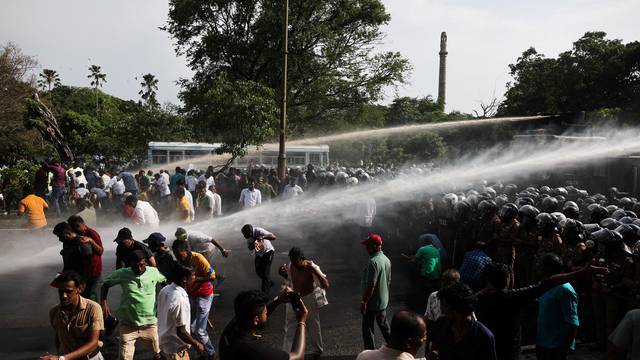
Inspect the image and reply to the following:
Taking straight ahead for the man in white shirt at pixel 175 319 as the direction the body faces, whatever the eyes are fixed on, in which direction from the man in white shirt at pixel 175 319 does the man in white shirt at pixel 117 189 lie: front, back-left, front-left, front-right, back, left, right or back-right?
left

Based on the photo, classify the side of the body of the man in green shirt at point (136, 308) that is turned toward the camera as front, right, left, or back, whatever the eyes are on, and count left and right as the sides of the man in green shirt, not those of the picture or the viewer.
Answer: front

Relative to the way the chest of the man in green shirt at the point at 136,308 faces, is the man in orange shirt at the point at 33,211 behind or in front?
behind

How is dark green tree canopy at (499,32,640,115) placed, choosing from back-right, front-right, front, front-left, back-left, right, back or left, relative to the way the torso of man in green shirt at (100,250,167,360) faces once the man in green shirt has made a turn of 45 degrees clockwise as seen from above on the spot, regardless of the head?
back

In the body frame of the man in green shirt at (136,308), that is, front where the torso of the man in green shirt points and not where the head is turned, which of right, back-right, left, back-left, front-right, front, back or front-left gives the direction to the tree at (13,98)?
back

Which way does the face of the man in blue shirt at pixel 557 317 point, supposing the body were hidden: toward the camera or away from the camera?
away from the camera

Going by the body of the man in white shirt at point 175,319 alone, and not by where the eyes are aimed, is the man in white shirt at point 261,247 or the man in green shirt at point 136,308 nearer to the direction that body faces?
the man in white shirt

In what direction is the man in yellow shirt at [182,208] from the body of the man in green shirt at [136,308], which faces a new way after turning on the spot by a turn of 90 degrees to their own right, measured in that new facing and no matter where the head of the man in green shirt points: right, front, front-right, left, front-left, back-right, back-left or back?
right
